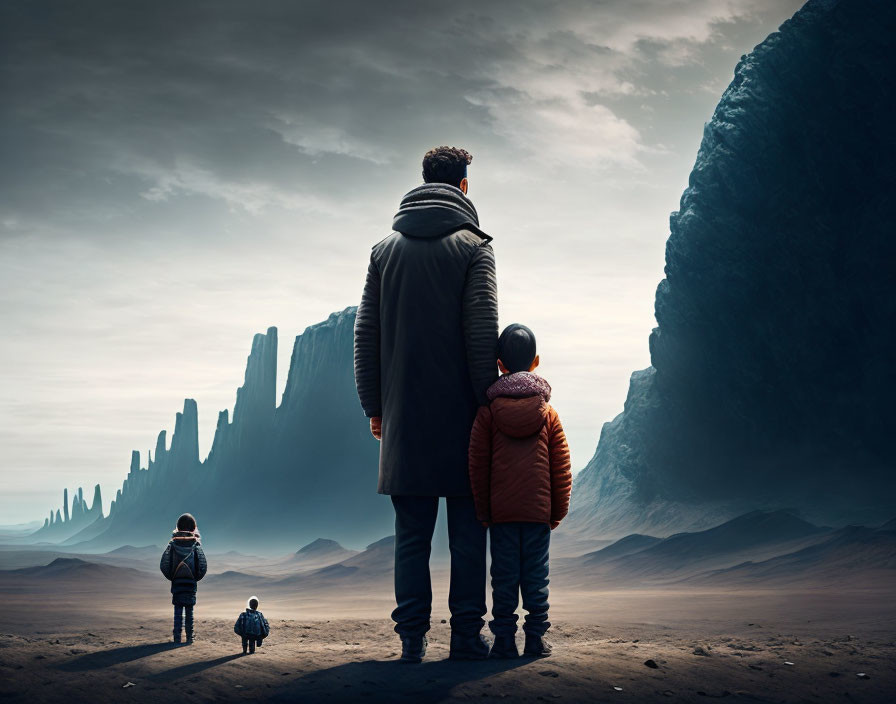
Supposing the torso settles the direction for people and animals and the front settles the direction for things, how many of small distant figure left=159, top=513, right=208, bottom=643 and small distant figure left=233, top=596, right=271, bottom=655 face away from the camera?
2

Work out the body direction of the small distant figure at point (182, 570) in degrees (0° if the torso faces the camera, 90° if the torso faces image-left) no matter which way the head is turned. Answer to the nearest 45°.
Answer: approximately 180°

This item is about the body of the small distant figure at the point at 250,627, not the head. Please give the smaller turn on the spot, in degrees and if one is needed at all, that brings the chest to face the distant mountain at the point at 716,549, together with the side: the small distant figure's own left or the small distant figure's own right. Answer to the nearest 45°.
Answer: approximately 45° to the small distant figure's own right

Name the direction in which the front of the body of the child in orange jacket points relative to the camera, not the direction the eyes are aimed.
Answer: away from the camera

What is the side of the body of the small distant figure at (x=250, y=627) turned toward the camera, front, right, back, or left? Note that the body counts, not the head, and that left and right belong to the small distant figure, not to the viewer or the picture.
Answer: back
